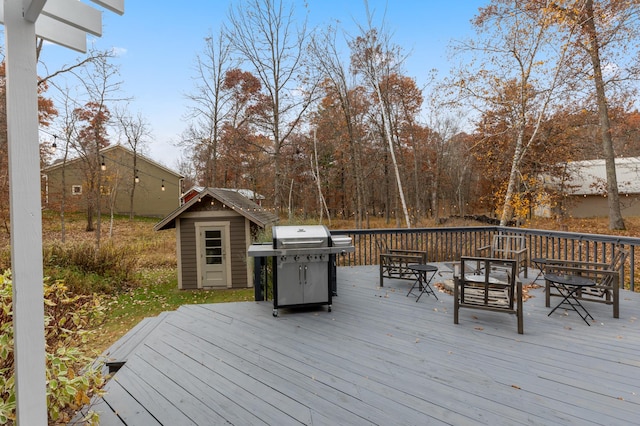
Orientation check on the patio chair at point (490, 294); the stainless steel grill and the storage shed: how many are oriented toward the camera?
2

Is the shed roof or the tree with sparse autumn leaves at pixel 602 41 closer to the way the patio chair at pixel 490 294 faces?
the tree with sparse autumn leaves

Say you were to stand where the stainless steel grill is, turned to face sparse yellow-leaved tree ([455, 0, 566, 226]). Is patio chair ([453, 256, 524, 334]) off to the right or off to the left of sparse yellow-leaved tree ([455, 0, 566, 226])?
right

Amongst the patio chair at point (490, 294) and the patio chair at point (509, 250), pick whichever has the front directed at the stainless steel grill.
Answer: the patio chair at point (509, 250)

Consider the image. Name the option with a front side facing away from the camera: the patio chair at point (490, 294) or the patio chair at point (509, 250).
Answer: the patio chair at point (490, 294)

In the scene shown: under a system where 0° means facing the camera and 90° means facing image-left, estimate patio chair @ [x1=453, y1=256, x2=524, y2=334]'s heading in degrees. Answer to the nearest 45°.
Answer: approximately 180°

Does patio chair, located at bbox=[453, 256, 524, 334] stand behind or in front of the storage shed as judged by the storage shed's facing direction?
in front

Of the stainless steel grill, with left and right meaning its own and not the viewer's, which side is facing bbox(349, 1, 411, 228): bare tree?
back
